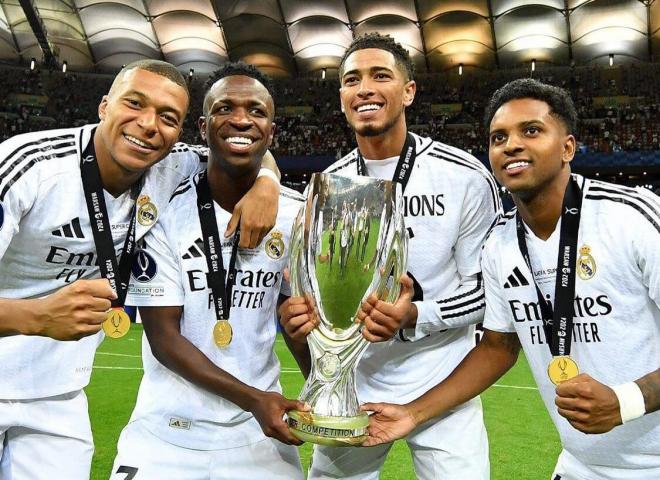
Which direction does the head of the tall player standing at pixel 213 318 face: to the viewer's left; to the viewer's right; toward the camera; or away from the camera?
toward the camera

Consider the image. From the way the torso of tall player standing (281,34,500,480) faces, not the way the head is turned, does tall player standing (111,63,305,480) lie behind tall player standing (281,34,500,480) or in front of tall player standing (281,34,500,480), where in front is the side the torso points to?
in front

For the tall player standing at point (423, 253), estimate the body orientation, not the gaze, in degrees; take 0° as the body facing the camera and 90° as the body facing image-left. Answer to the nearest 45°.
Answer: approximately 45°

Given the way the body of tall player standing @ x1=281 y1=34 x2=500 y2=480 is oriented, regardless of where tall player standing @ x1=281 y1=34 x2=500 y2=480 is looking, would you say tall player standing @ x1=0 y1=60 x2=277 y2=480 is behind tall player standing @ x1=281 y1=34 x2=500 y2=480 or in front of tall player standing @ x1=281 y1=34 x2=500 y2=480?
in front
